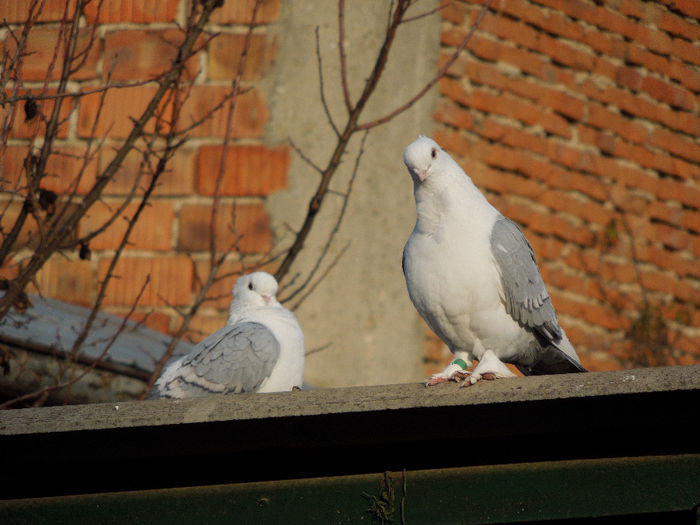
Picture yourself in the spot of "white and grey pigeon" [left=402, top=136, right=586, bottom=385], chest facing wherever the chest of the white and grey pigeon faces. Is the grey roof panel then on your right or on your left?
on your right

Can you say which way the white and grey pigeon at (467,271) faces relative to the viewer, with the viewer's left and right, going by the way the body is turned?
facing the viewer and to the left of the viewer

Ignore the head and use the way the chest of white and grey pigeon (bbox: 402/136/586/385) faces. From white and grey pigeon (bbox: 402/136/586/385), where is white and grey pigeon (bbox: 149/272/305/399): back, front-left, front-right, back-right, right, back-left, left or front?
right

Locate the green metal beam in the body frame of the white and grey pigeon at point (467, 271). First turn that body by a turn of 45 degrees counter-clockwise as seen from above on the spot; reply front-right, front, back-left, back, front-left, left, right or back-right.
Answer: front

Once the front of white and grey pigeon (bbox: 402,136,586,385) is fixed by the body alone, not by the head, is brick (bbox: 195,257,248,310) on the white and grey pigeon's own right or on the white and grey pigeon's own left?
on the white and grey pigeon's own right
